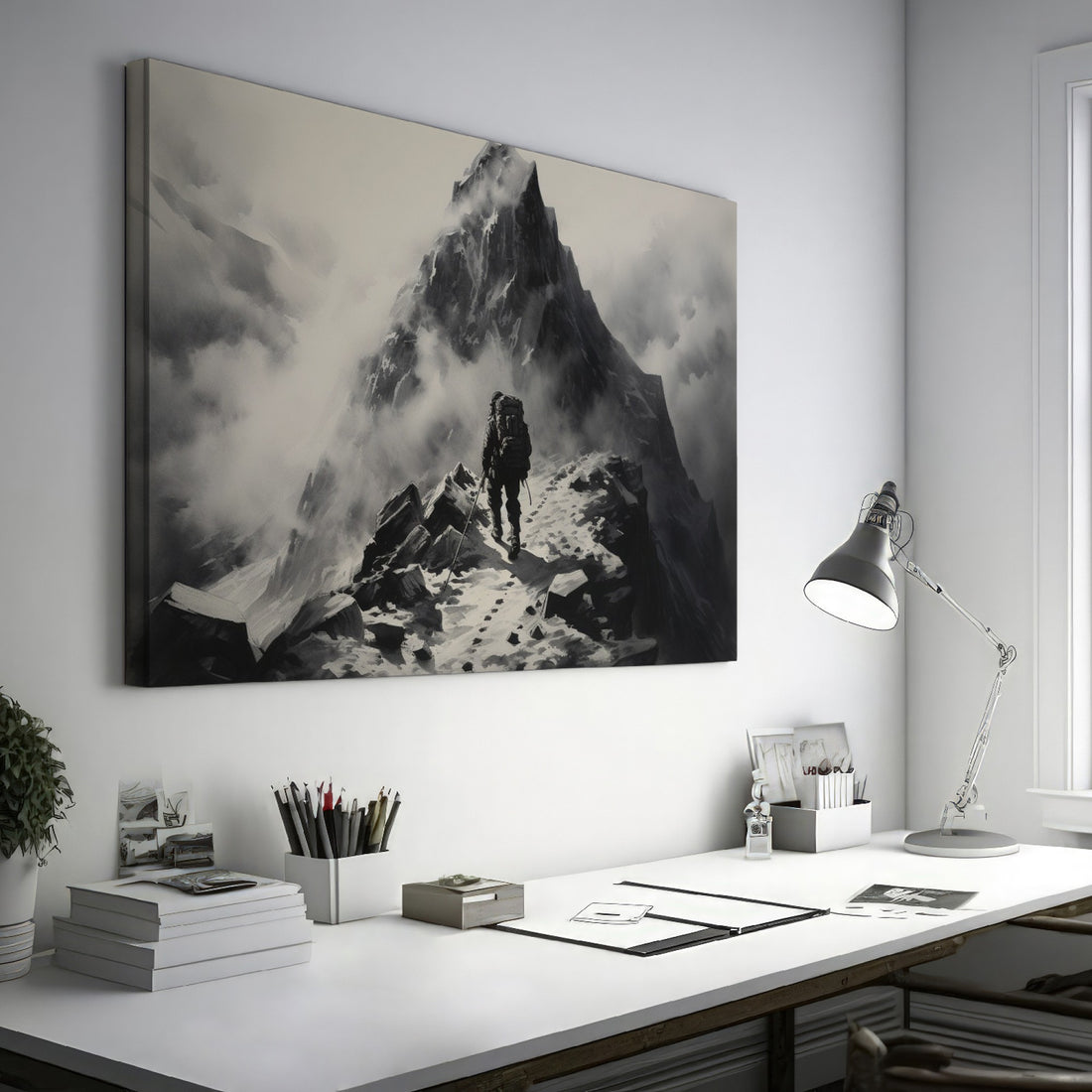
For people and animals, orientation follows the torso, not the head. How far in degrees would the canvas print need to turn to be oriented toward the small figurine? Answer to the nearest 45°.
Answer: approximately 90° to its left

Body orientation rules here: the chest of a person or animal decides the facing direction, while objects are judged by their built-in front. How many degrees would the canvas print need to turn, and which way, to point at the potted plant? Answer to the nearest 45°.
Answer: approximately 90° to its right

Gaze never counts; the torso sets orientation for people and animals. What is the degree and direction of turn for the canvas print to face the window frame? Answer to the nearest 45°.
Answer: approximately 90° to its left

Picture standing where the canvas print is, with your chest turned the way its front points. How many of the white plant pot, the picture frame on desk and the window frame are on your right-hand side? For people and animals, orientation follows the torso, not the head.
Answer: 1

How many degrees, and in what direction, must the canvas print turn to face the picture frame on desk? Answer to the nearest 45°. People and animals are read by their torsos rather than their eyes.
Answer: approximately 90° to its left

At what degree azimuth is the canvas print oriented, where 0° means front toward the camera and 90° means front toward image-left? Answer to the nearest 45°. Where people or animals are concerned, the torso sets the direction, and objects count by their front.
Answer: approximately 315°

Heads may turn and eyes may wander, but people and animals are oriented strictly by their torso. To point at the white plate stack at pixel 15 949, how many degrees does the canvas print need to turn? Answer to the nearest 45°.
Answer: approximately 90° to its right

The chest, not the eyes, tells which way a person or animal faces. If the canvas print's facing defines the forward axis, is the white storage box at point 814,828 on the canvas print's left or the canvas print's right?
on its left
